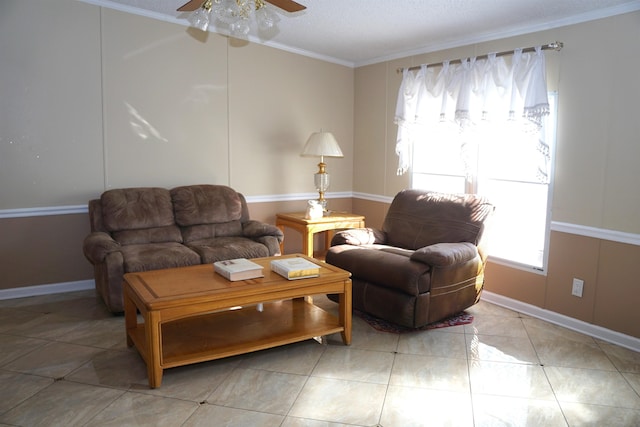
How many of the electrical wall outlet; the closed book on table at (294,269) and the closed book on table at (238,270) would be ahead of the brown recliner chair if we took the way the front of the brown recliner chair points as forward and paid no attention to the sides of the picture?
2

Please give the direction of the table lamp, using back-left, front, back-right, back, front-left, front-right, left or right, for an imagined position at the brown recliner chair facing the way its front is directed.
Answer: right

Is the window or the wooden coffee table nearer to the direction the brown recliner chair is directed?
the wooden coffee table

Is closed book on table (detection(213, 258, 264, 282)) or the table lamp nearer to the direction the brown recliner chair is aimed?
the closed book on table

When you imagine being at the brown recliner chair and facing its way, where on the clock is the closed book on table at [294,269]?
The closed book on table is roughly at 12 o'clock from the brown recliner chair.

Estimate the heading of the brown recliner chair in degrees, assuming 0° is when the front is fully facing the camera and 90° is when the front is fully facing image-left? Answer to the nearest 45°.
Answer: approximately 45°

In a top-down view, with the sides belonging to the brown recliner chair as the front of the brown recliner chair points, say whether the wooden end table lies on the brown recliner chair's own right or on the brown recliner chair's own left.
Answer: on the brown recliner chair's own right

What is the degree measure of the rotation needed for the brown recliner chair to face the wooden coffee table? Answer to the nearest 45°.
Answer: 0° — it already faces it

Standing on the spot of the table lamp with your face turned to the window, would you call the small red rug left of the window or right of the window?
right

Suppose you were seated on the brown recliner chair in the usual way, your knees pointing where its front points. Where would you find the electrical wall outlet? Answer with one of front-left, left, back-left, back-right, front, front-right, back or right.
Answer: back-left

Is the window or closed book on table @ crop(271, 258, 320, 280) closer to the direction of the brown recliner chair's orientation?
the closed book on table

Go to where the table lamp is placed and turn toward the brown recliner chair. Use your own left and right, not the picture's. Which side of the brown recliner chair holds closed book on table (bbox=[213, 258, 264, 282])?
right

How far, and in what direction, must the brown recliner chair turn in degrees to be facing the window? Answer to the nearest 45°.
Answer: approximately 180°
